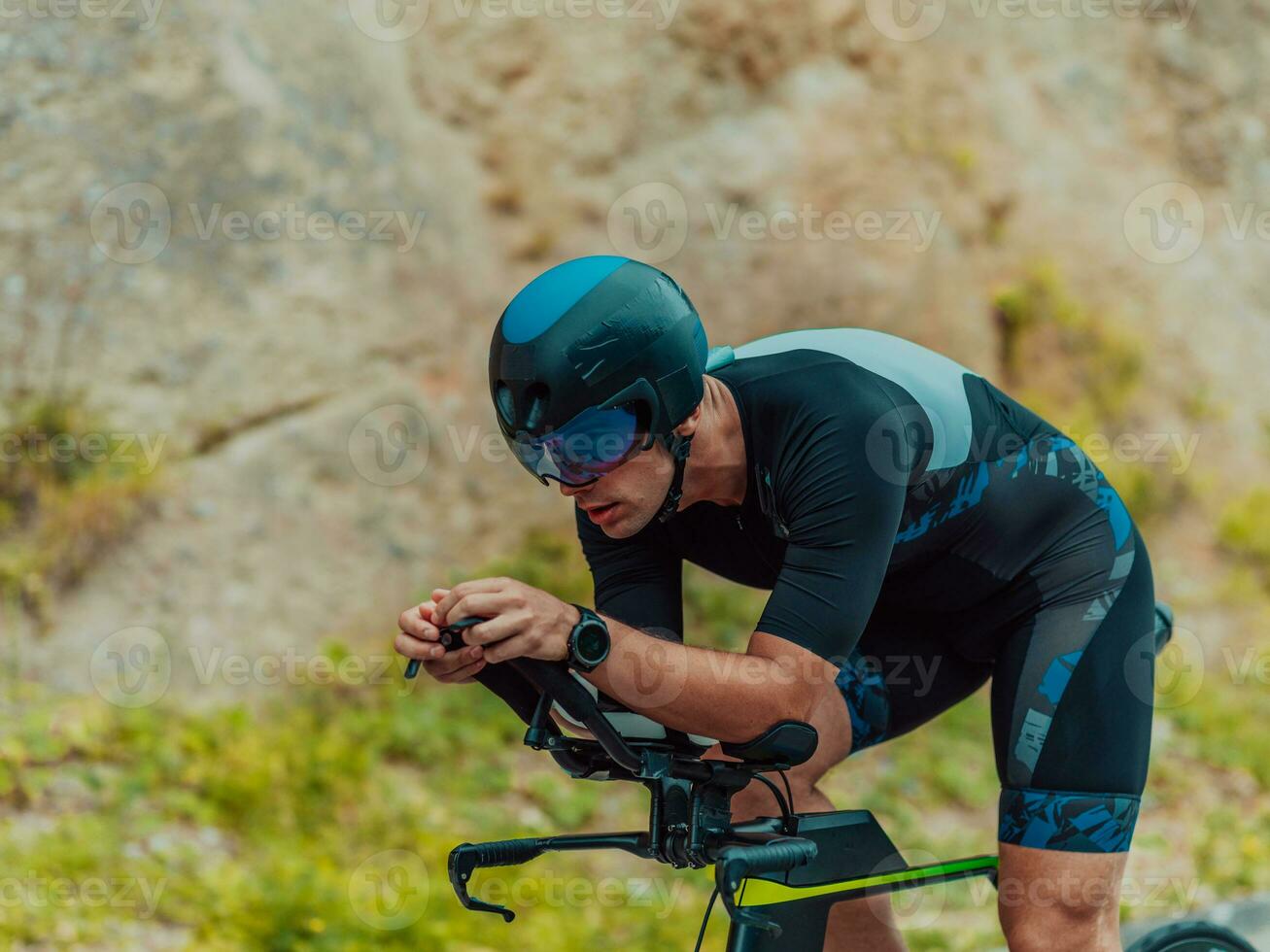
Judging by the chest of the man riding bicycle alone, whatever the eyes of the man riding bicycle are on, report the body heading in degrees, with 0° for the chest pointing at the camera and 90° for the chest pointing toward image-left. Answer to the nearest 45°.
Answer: approximately 45°

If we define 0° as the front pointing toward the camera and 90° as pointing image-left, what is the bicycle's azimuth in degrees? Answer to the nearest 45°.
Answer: approximately 45°
